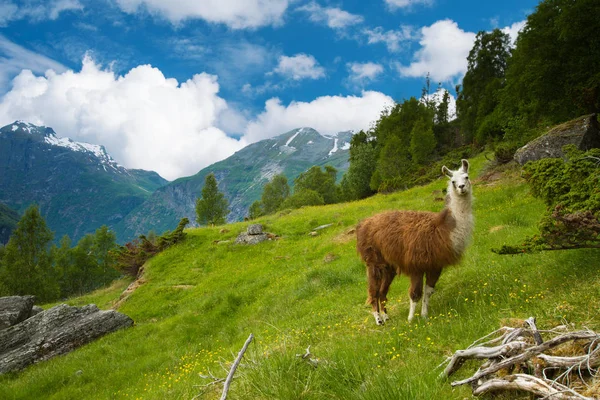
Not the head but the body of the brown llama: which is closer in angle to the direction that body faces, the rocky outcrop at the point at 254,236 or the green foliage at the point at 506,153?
the green foliage

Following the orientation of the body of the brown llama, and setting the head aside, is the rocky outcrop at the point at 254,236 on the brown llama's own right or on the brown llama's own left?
on the brown llama's own left

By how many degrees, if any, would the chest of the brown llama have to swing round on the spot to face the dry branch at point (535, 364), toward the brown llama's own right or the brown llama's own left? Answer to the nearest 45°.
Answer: approximately 90° to the brown llama's own right

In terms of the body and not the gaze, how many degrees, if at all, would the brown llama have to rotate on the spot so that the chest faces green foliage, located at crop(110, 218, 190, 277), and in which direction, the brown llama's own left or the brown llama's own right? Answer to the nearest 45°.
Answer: approximately 135° to the brown llama's own left

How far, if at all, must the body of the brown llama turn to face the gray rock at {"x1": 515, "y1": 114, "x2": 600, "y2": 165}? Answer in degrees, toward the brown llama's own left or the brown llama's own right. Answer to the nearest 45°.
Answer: approximately 45° to the brown llama's own left

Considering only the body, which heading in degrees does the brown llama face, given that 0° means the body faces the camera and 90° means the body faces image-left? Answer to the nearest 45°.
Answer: approximately 270°

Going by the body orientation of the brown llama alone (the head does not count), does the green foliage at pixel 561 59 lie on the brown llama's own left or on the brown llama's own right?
on the brown llama's own left

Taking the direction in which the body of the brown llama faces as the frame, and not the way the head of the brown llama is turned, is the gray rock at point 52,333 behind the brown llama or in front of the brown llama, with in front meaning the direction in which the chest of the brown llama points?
behind
